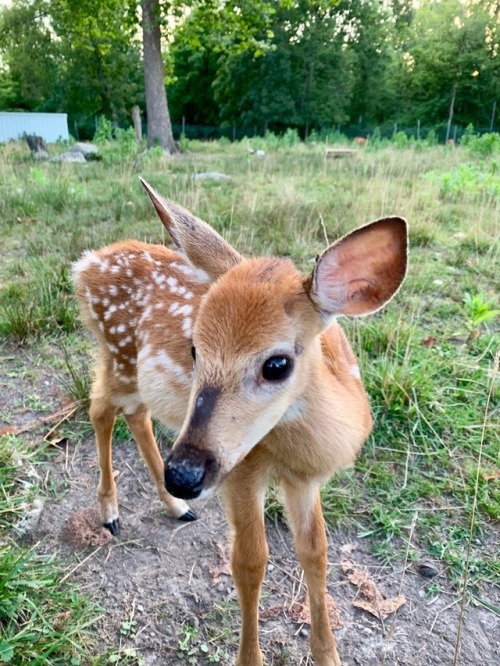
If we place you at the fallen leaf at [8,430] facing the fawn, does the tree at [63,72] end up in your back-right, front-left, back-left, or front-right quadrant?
back-left

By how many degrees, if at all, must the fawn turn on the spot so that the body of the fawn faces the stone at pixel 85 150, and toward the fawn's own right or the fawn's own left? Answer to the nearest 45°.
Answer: approximately 135° to the fawn's own left

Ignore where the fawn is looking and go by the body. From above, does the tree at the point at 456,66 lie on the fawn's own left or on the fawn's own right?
on the fawn's own left

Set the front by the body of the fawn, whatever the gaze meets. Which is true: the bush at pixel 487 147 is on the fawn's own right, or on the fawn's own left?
on the fawn's own left

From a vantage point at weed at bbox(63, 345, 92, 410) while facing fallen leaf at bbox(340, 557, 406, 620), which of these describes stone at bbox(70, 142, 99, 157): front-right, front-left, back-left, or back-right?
back-left

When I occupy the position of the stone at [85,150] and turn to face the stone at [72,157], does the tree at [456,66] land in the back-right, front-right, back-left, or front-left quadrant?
back-left

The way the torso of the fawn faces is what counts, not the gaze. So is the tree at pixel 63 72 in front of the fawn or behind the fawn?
behind

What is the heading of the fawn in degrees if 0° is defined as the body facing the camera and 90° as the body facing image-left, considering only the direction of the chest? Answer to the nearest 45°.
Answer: approximately 315°
